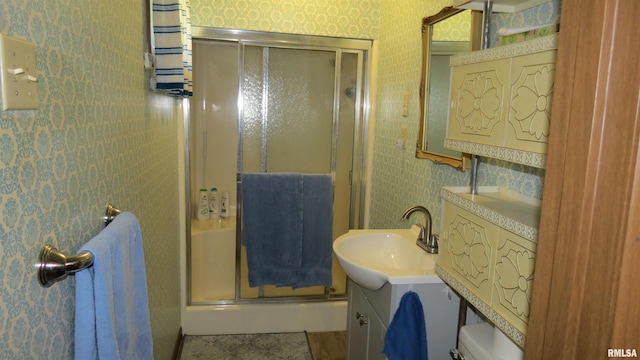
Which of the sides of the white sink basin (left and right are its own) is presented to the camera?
left

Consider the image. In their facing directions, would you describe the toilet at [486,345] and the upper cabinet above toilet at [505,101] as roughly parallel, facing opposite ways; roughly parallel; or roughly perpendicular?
roughly parallel

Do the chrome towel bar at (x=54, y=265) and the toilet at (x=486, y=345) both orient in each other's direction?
yes

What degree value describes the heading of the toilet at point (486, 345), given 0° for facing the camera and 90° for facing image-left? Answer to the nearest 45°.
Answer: approximately 45°

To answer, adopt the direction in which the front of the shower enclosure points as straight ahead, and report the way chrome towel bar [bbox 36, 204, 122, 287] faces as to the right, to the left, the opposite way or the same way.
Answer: to the left

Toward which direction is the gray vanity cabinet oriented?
to the viewer's left

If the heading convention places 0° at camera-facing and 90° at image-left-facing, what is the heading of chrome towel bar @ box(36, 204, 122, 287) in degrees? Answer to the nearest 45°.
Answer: approximately 270°

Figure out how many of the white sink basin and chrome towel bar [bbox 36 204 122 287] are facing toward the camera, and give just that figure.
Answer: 0

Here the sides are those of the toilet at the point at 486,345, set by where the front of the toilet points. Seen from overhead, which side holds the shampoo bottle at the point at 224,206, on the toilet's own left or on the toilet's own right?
on the toilet's own right

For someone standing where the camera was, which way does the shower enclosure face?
facing the viewer
